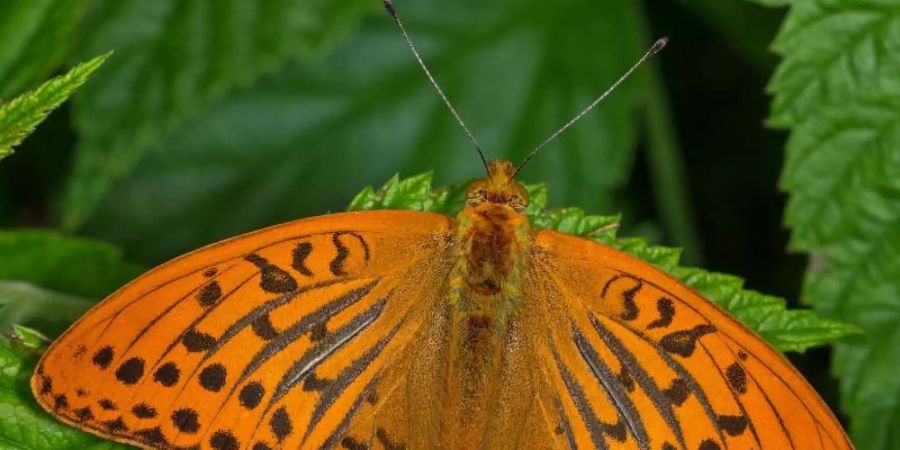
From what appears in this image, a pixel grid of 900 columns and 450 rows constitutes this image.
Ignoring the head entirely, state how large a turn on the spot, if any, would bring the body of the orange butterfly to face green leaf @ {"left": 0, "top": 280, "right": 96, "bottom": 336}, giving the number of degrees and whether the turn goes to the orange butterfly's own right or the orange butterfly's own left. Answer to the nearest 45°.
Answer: approximately 90° to the orange butterfly's own left

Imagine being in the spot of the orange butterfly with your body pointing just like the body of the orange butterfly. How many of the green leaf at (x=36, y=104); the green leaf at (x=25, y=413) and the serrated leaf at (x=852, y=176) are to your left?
2

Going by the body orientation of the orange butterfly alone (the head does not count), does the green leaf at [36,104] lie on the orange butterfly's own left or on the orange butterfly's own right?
on the orange butterfly's own left

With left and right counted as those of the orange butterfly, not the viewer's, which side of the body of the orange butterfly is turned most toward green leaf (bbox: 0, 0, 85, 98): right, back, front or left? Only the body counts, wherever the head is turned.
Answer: left

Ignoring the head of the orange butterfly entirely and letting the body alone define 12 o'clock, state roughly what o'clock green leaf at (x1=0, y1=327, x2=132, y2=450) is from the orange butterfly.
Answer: The green leaf is roughly at 9 o'clock from the orange butterfly.

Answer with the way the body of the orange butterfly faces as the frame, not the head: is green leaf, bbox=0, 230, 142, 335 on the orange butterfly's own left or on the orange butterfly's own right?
on the orange butterfly's own left

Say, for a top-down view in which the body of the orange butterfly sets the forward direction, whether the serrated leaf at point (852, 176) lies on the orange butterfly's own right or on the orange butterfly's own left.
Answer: on the orange butterfly's own right

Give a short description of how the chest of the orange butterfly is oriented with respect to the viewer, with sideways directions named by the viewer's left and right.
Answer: facing away from the viewer
